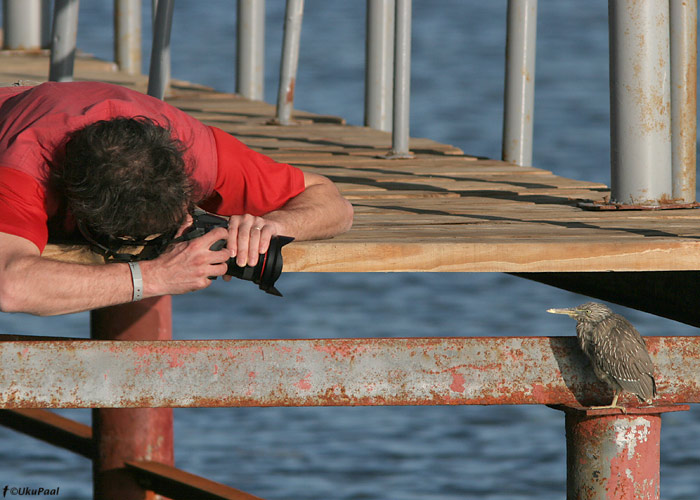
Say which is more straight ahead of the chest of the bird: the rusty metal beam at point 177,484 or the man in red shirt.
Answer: the man in red shirt

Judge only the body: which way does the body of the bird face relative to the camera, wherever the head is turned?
to the viewer's left

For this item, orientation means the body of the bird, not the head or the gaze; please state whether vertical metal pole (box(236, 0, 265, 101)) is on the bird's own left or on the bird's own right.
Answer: on the bird's own right

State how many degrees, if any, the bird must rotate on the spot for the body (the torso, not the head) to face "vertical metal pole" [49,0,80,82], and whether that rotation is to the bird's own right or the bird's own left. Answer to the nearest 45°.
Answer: approximately 45° to the bird's own right

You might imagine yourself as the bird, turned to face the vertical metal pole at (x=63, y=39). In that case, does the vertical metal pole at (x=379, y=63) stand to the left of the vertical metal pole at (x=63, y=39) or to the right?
right

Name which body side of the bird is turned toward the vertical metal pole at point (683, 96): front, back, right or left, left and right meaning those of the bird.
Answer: right

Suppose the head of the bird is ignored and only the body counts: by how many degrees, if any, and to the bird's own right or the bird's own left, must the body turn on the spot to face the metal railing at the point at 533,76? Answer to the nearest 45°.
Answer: approximately 90° to the bird's own right

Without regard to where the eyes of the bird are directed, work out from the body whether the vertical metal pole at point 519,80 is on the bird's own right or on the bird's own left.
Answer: on the bird's own right

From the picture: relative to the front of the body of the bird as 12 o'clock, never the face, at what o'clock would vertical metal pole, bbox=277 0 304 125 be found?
The vertical metal pole is roughly at 2 o'clock from the bird.
